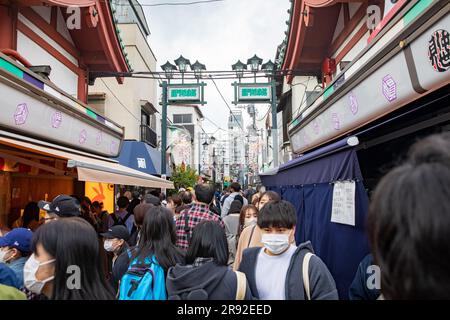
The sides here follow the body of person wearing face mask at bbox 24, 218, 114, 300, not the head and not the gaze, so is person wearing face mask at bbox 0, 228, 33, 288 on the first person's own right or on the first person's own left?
on the first person's own right

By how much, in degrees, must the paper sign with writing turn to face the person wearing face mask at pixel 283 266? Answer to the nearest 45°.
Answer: approximately 45° to its left

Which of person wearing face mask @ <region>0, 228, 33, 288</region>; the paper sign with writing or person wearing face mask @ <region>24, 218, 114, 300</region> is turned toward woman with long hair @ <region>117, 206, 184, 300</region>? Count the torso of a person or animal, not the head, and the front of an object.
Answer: the paper sign with writing

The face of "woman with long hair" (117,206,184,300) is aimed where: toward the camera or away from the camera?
away from the camera

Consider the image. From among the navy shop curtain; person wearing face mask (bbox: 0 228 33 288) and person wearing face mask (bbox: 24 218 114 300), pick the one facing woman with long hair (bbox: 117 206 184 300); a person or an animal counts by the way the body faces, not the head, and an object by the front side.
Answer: the navy shop curtain

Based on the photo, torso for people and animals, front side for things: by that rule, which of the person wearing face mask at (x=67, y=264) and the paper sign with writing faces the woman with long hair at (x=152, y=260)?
the paper sign with writing

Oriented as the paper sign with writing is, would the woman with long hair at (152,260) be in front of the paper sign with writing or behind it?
in front

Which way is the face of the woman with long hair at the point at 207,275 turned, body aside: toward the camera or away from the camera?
away from the camera

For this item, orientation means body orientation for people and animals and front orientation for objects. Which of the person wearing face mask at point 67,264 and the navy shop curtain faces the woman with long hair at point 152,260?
the navy shop curtain

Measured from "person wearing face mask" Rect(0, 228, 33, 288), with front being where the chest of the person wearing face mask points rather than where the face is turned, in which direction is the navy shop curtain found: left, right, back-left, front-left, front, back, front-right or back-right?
back
